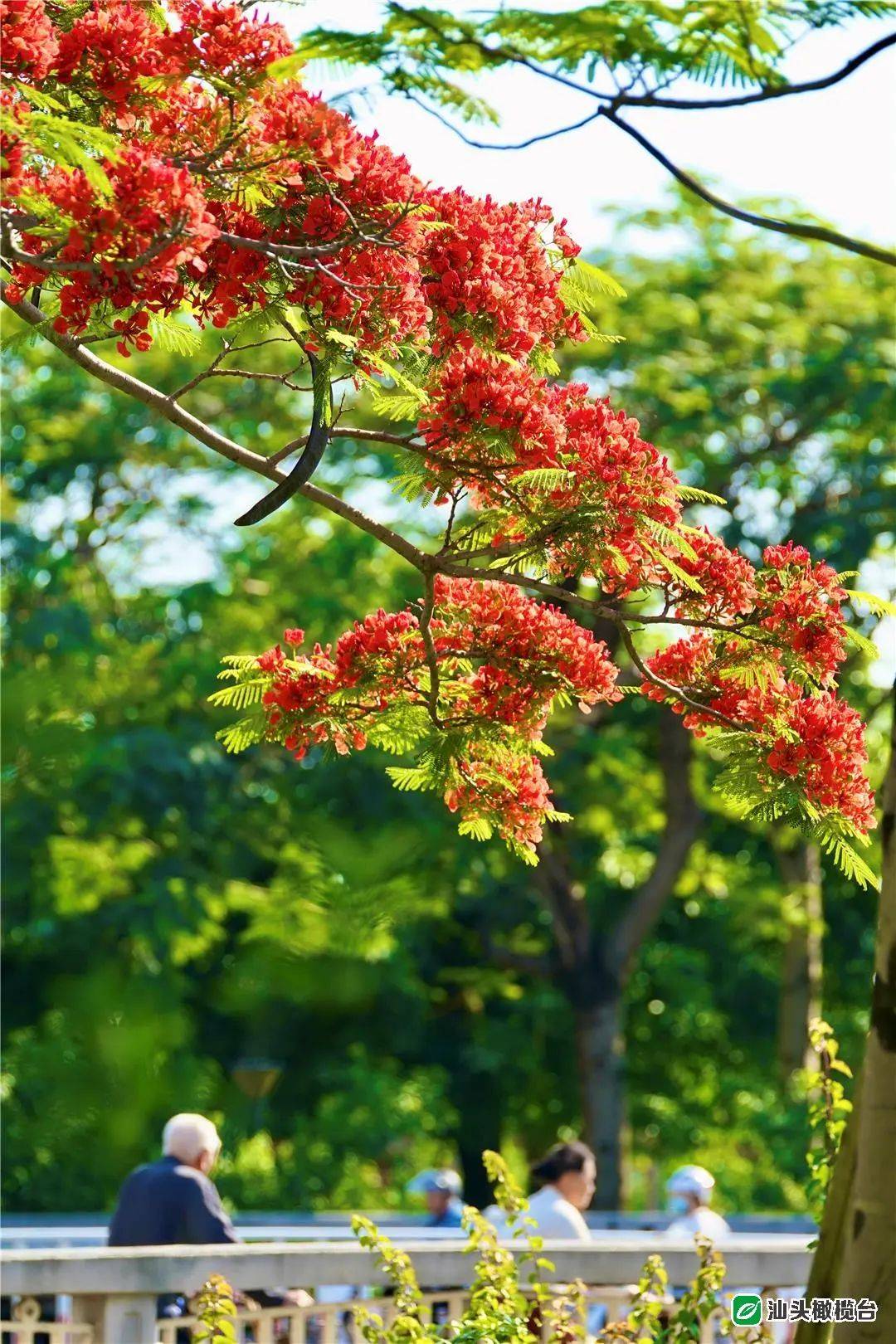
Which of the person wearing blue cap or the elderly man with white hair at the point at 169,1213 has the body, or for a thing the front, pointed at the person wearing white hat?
the elderly man with white hair

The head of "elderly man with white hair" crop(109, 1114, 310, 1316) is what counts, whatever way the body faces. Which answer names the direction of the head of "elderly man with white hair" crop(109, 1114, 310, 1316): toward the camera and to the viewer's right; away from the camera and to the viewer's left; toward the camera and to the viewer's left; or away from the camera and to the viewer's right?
away from the camera and to the viewer's right

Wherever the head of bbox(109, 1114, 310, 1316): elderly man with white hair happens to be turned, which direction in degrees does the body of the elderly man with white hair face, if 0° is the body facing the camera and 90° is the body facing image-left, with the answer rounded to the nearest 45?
approximately 225°

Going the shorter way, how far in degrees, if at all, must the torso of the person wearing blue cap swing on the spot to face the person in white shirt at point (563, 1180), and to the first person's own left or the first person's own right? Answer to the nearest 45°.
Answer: approximately 90° to the first person's own left

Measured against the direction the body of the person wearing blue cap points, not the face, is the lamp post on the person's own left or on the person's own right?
on the person's own right

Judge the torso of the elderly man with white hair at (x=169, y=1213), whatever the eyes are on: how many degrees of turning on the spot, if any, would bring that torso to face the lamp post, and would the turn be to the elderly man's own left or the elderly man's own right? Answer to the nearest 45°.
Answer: approximately 45° to the elderly man's own left

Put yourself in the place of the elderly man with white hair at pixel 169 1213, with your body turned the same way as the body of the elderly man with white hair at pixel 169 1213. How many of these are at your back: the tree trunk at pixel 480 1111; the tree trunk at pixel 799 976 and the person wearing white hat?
0
